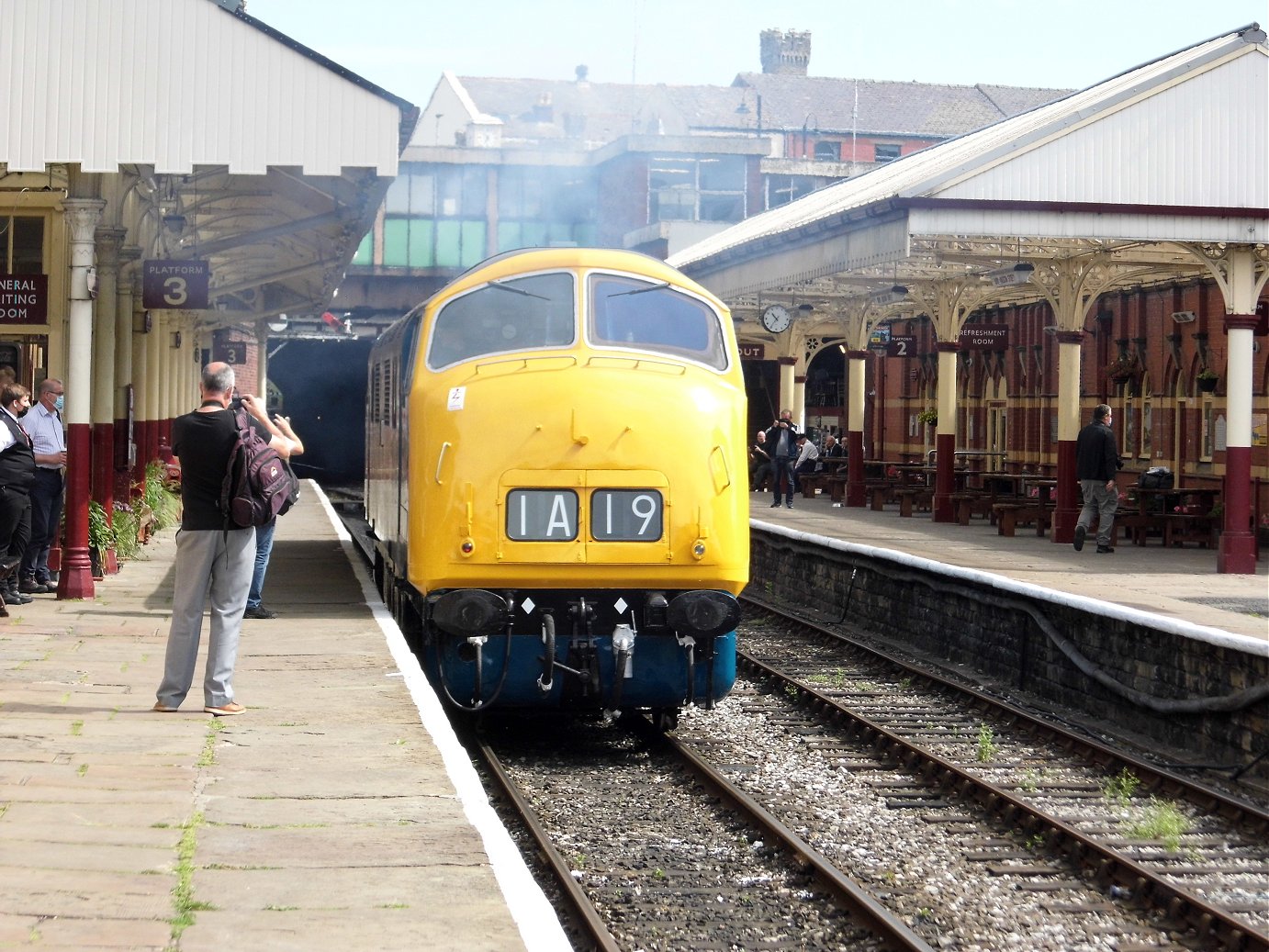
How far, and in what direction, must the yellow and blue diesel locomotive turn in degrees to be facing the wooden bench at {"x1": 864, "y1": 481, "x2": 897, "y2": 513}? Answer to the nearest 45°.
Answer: approximately 180°

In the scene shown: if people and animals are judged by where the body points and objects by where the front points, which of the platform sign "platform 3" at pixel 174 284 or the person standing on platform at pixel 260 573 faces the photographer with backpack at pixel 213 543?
the platform sign "platform 3"

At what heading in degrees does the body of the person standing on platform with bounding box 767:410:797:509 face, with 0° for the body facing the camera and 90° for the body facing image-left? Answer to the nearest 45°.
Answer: approximately 0°

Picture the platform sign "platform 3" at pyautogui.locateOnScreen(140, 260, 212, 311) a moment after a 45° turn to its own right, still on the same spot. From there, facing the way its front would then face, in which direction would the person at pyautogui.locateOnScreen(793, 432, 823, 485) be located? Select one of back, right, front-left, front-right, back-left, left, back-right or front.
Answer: back

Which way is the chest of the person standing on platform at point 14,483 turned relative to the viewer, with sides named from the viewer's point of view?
facing to the right of the viewer

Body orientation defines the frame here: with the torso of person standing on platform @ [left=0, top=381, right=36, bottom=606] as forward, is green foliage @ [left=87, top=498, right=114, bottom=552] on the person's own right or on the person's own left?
on the person's own left

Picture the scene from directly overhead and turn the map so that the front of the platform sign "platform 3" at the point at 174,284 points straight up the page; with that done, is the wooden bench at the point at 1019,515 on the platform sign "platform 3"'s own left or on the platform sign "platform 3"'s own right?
on the platform sign "platform 3"'s own left

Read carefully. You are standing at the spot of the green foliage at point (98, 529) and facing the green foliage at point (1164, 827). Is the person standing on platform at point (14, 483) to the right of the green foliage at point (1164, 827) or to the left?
right
